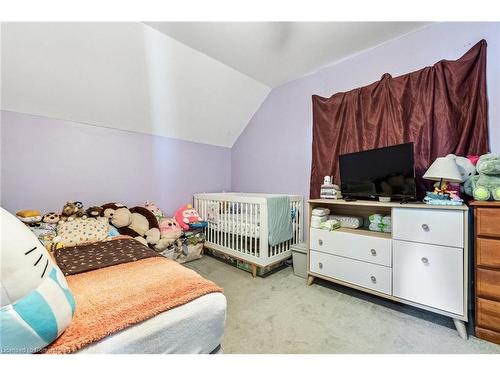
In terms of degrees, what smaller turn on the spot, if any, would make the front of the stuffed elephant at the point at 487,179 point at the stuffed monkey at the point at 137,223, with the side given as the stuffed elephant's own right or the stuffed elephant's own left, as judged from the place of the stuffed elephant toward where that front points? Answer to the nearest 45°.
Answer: approximately 45° to the stuffed elephant's own right

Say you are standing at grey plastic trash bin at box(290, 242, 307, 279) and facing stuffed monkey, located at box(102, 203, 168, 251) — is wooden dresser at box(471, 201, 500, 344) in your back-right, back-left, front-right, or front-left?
back-left

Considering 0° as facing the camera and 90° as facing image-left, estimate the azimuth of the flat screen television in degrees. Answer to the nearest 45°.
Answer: approximately 45°

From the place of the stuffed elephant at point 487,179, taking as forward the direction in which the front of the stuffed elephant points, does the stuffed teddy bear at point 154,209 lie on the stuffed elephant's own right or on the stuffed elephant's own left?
on the stuffed elephant's own right

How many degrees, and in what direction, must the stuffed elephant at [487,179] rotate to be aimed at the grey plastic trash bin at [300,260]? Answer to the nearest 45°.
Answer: approximately 90° to its right

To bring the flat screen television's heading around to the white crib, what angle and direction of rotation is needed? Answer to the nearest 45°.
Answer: approximately 45° to its right

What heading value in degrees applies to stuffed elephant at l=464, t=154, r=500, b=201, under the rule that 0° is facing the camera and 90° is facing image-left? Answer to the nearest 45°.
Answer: approximately 0°
